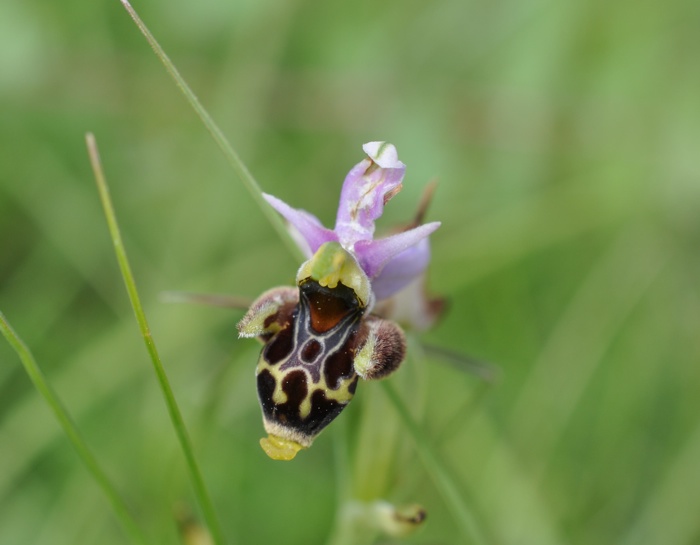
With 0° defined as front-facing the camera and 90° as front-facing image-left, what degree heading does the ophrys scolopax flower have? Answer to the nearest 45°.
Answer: approximately 0°
